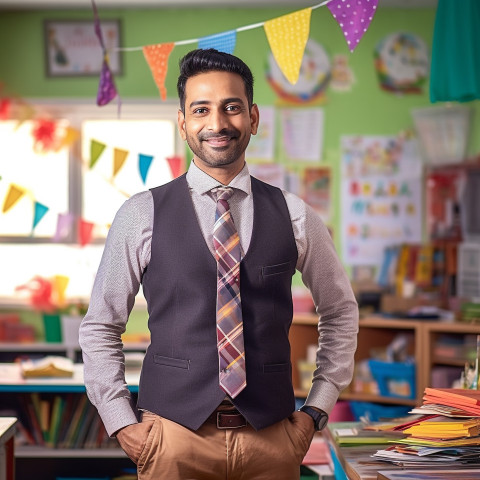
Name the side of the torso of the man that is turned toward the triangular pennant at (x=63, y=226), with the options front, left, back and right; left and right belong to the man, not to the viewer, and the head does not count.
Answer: back

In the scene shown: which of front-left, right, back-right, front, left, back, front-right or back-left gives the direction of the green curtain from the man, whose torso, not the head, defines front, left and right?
back-left

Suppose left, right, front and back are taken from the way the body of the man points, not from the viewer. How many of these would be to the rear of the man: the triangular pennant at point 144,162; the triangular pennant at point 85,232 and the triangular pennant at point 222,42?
3

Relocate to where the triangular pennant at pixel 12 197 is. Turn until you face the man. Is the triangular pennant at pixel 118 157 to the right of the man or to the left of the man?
left

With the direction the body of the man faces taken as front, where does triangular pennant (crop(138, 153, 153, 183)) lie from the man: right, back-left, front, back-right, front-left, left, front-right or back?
back

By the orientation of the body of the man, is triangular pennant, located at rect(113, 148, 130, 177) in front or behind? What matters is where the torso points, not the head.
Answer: behind

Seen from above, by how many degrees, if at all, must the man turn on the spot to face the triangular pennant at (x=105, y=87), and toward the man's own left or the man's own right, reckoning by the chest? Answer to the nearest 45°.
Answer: approximately 180°

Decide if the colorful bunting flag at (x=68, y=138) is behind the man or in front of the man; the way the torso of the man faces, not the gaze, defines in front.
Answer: behind

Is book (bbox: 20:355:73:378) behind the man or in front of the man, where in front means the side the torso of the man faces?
behind

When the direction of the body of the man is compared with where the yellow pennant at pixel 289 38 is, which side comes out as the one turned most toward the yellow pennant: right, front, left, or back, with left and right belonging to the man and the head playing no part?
back

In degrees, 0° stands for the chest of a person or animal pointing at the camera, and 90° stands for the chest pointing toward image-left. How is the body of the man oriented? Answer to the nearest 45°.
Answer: approximately 0°
